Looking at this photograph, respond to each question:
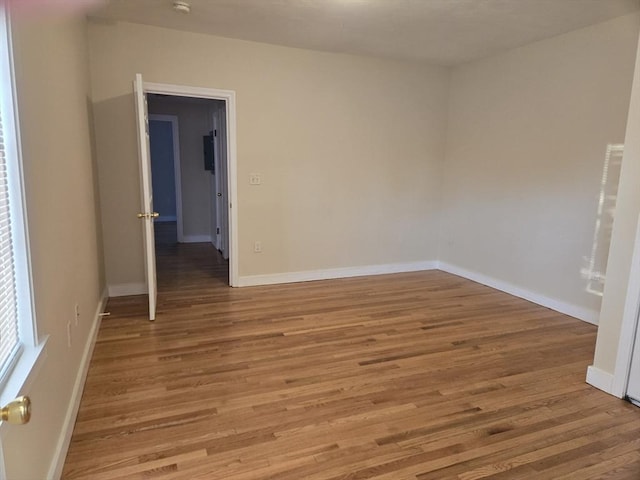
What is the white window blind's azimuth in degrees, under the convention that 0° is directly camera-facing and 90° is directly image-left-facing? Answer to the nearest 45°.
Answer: approximately 270°

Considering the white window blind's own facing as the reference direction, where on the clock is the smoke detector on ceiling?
The smoke detector on ceiling is roughly at 10 o'clock from the white window blind.
